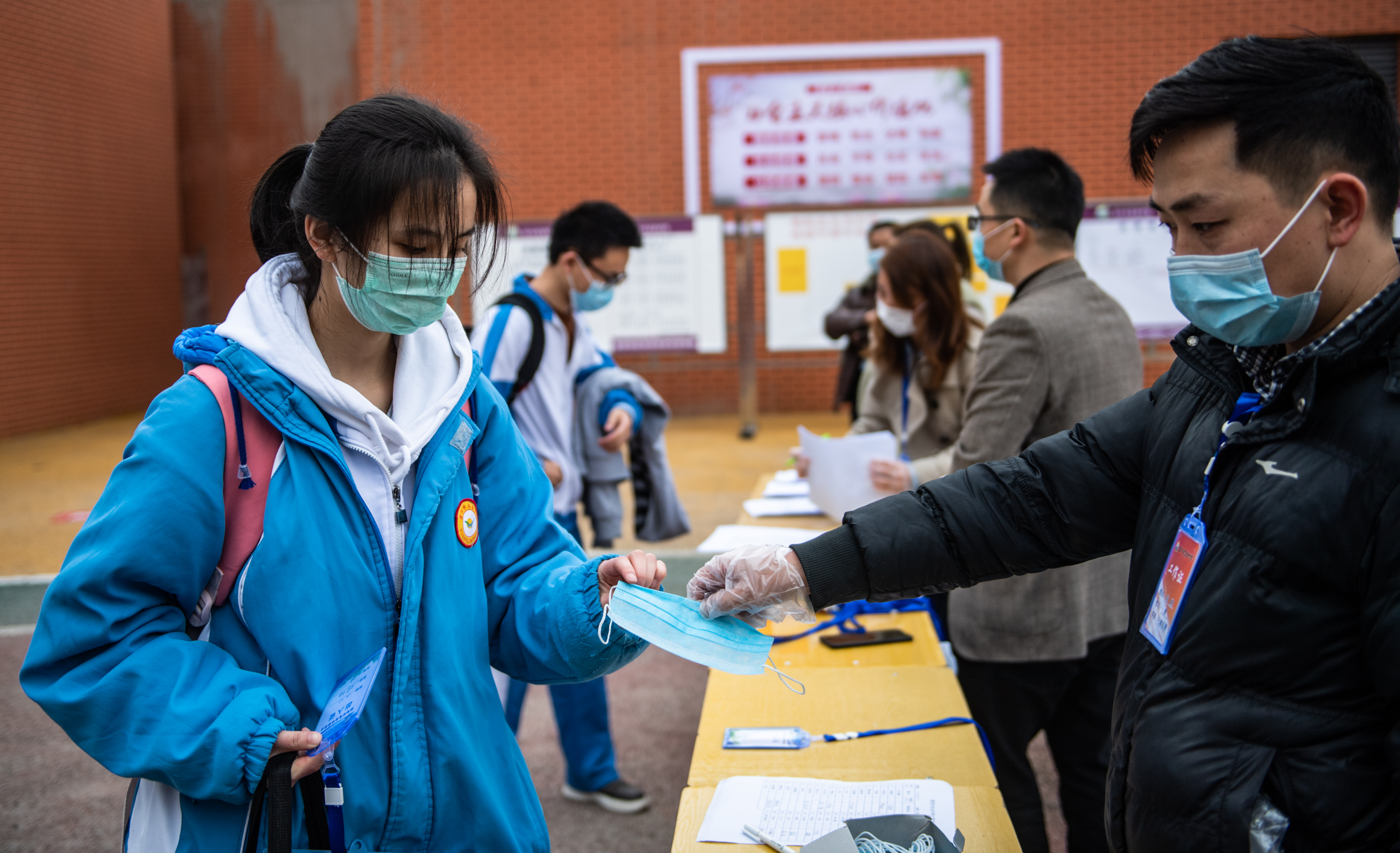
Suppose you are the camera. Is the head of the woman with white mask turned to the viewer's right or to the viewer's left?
to the viewer's left

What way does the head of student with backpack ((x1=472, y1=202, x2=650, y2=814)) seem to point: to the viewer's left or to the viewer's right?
to the viewer's right

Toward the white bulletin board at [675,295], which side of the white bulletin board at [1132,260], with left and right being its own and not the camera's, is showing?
right

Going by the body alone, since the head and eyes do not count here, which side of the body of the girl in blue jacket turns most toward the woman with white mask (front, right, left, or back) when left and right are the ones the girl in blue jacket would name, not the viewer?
left

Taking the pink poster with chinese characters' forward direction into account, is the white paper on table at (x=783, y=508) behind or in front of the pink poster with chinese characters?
in front

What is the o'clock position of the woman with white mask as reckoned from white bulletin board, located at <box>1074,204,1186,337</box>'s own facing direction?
The woman with white mask is roughly at 12 o'clock from the white bulletin board.

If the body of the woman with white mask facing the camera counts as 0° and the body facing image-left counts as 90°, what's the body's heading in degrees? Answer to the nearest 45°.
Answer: approximately 45°

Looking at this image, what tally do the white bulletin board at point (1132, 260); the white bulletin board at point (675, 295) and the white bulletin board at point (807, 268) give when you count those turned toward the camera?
3

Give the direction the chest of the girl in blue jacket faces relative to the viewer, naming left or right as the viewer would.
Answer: facing the viewer and to the right of the viewer

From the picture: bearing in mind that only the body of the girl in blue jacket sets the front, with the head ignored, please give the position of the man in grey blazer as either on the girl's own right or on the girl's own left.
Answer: on the girl's own left

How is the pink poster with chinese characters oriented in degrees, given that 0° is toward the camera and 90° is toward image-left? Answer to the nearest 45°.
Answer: approximately 0°

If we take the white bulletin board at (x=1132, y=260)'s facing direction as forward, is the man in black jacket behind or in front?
in front

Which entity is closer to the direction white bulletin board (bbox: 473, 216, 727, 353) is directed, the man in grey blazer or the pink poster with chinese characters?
the man in grey blazer

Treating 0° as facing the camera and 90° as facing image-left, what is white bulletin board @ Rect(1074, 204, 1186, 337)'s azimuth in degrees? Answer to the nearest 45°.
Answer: approximately 0°

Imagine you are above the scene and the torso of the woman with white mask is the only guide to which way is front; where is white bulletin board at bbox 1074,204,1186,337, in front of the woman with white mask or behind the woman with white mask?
behind
